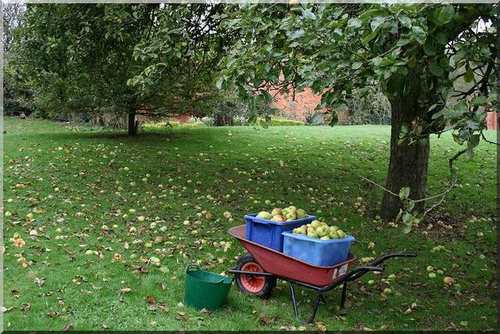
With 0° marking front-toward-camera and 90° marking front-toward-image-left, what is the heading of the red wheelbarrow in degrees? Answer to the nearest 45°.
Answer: approximately 135°
